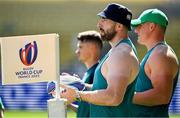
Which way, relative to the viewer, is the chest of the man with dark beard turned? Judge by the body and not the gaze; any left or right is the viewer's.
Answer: facing to the left of the viewer

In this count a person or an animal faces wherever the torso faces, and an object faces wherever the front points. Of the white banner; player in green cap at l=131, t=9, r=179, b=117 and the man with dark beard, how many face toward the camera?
1

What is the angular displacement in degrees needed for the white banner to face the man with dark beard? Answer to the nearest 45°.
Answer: approximately 90° to its left

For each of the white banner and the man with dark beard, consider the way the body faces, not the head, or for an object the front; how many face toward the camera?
1

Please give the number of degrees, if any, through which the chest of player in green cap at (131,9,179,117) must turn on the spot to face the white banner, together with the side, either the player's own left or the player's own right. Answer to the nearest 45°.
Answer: approximately 45° to the player's own left

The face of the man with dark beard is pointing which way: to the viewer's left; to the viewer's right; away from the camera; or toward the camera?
to the viewer's left

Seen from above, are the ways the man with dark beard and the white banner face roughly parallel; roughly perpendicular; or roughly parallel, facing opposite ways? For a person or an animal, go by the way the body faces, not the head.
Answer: roughly perpendicular

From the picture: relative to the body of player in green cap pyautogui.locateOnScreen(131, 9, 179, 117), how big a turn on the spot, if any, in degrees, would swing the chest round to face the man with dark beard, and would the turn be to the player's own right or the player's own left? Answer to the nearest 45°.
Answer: approximately 45° to the player's own left

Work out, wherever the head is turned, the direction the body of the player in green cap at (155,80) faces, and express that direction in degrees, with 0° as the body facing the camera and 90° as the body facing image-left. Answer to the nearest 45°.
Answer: approximately 90°

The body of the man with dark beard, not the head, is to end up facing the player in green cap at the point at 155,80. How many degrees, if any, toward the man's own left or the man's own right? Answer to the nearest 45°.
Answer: approximately 135° to the man's own right

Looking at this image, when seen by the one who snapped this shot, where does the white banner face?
facing the viewer

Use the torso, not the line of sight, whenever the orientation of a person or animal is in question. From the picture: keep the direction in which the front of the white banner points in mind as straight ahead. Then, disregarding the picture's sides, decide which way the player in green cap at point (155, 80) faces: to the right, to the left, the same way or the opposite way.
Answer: to the right

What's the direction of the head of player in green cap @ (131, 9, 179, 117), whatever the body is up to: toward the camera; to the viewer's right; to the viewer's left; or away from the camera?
to the viewer's left

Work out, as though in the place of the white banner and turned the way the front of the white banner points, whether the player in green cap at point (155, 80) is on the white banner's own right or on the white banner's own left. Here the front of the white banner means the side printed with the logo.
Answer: on the white banner's own left

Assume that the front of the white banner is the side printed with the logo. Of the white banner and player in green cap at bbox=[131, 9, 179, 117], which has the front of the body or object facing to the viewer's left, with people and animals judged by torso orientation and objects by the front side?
the player in green cap
